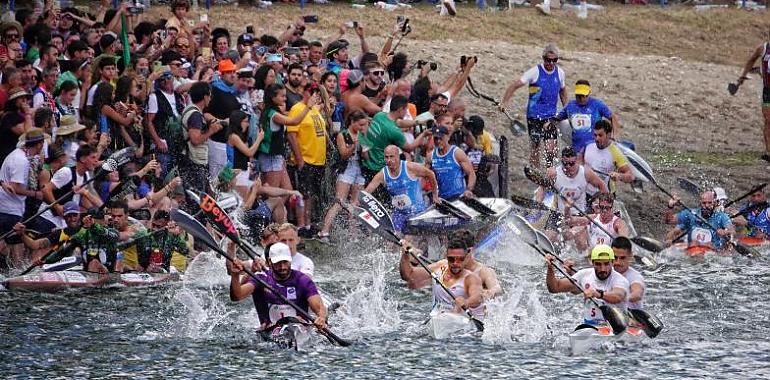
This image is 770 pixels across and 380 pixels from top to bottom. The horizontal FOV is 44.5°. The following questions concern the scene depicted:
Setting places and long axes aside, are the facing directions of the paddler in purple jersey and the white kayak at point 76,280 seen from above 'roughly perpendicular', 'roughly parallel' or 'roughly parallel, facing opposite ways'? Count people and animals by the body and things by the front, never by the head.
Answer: roughly perpendicular

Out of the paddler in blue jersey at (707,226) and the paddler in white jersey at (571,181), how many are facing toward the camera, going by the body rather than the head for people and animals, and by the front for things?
2

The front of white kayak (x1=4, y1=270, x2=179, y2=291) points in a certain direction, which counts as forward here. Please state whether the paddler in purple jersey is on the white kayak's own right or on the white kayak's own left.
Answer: on the white kayak's own left

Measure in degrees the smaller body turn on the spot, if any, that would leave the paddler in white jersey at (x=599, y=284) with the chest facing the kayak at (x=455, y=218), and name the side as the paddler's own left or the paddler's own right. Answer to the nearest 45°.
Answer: approximately 135° to the paddler's own right

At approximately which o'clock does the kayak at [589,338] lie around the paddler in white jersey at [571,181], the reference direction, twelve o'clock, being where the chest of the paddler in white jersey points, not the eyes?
The kayak is roughly at 12 o'clock from the paddler in white jersey.

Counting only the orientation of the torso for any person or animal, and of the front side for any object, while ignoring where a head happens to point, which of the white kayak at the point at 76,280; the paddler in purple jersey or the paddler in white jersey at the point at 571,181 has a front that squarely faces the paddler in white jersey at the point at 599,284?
the paddler in white jersey at the point at 571,181

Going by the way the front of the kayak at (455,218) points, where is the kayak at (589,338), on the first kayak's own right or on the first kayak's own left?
on the first kayak's own left

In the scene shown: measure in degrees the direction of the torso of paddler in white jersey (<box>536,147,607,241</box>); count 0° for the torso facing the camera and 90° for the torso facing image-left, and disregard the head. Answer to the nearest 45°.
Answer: approximately 0°

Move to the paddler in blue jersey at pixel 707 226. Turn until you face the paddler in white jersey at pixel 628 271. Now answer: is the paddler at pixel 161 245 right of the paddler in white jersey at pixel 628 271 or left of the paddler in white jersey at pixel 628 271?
right

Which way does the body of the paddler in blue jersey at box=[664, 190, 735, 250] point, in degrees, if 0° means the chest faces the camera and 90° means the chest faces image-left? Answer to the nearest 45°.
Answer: approximately 0°

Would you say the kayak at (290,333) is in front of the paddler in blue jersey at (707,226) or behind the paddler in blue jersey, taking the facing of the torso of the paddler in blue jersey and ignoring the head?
in front

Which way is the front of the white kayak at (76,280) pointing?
to the viewer's left
